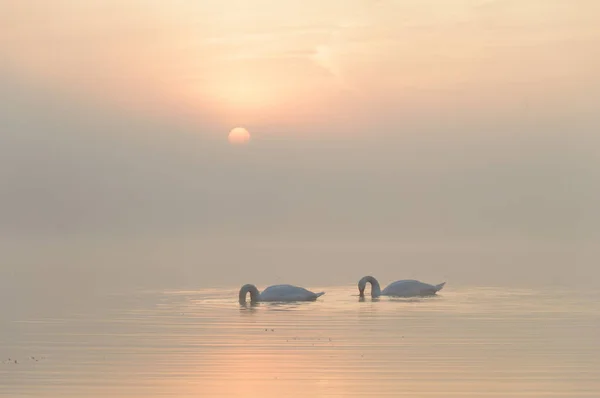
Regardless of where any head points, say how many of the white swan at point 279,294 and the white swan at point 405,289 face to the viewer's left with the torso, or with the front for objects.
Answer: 2

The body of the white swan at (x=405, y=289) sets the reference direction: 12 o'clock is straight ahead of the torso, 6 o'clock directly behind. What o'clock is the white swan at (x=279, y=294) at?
the white swan at (x=279, y=294) is roughly at 11 o'clock from the white swan at (x=405, y=289).

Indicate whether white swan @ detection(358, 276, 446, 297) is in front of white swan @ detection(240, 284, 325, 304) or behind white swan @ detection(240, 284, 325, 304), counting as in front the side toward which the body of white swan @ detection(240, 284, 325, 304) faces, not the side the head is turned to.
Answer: behind

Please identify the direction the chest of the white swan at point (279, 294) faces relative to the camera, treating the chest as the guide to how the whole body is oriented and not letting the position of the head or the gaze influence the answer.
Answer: to the viewer's left

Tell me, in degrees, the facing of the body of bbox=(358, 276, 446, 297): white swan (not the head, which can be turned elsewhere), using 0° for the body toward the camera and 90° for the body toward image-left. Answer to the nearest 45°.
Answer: approximately 90°
